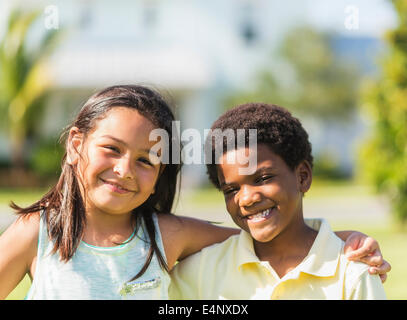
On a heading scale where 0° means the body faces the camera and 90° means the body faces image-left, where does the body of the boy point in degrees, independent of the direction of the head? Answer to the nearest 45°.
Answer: approximately 0°

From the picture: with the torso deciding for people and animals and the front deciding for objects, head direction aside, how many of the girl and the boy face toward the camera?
2

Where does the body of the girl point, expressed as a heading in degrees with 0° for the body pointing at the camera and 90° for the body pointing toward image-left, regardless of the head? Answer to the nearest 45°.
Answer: approximately 0°
